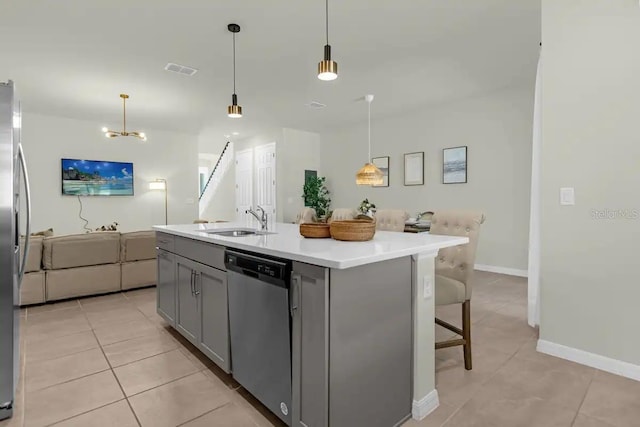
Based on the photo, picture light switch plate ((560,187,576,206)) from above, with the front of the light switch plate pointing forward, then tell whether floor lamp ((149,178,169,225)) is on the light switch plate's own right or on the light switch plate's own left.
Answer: on the light switch plate's own right

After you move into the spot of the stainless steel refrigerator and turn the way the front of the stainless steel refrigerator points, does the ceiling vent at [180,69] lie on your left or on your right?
on your left

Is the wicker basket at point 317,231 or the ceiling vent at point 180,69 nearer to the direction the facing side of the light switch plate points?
the wicker basket

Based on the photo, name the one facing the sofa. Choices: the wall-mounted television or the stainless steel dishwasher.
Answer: the wall-mounted television

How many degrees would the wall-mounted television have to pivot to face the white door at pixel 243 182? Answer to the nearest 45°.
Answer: approximately 90° to its left

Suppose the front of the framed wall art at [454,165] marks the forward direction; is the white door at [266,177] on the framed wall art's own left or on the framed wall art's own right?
on the framed wall art's own right

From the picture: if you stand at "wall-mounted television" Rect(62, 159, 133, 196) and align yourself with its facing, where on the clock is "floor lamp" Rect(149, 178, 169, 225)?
The floor lamp is roughly at 9 o'clock from the wall-mounted television.

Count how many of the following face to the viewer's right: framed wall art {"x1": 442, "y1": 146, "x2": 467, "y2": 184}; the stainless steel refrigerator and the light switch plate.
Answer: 1

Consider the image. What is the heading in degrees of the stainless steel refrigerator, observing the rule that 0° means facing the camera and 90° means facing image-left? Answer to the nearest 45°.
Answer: approximately 270°
